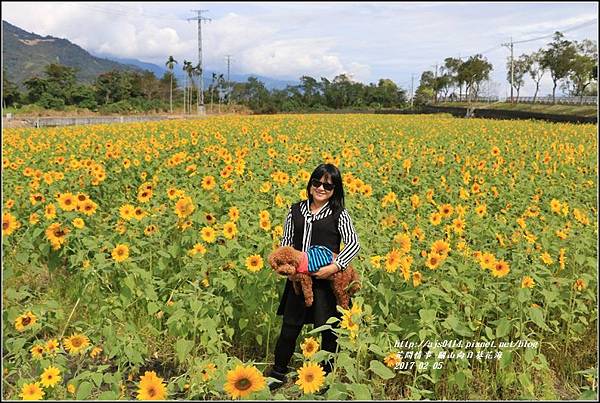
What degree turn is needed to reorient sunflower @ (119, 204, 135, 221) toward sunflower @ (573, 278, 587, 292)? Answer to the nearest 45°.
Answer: approximately 45° to its left

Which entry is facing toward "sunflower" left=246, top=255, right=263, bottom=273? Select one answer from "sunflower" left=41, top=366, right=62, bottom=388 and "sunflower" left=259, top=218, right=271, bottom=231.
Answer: "sunflower" left=259, top=218, right=271, bottom=231

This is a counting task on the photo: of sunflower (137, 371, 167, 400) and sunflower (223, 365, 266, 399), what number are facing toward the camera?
2

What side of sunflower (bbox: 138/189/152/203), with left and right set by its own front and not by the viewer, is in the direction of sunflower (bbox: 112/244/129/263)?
front

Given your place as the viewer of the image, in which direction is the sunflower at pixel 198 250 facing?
facing the viewer

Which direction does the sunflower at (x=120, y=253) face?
toward the camera

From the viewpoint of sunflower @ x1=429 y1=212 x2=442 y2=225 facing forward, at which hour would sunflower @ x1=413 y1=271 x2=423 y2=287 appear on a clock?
sunflower @ x1=413 y1=271 x2=423 y2=287 is roughly at 12 o'clock from sunflower @ x1=429 y1=212 x2=442 y2=225.

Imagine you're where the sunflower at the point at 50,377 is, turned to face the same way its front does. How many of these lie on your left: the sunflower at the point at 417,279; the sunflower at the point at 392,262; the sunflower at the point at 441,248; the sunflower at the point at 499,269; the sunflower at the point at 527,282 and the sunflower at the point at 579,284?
6

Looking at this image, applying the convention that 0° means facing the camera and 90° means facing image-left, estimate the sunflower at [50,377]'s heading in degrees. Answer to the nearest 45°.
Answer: approximately 0°

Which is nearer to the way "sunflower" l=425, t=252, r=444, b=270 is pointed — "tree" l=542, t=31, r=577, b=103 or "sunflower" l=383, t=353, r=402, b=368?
the sunflower

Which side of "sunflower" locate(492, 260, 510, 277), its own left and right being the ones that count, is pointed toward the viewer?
front

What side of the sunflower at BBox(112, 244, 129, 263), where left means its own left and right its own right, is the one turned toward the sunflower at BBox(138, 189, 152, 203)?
back

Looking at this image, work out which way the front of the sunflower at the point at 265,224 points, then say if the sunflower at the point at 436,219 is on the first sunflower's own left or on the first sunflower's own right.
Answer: on the first sunflower's own left

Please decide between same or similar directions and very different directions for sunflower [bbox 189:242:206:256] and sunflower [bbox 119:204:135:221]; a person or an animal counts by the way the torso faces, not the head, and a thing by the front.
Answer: same or similar directions

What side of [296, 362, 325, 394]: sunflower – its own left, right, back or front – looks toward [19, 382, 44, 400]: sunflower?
right

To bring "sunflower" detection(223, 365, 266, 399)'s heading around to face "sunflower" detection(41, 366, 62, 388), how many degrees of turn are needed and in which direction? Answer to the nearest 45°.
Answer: approximately 135° to its right
